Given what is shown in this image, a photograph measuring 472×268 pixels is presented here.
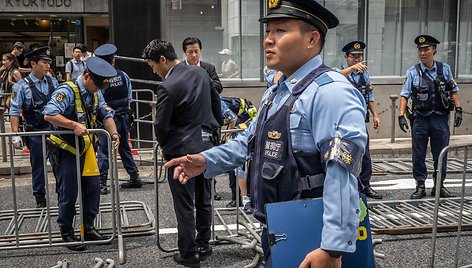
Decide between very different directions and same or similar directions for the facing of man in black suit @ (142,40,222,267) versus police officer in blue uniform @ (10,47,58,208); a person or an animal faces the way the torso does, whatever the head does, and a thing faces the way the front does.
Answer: very different directions

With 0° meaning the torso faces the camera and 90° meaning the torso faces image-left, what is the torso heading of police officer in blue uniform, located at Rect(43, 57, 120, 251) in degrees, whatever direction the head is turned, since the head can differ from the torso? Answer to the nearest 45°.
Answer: approximately 315°

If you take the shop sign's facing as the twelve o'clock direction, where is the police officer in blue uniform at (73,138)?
The police officer in blue uniform is roughly at 12 o'clock from the shop sign.

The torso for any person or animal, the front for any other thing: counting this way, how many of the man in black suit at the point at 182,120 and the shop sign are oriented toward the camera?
1

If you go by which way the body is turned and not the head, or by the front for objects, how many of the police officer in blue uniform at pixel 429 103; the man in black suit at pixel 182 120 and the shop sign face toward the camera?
2

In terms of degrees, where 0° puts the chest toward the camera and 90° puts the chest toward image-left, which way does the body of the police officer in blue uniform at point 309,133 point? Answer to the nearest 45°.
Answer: approximately 45°

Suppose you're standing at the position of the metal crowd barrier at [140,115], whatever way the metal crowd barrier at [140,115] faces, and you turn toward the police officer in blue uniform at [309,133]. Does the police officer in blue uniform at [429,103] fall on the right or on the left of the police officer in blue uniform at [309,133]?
left

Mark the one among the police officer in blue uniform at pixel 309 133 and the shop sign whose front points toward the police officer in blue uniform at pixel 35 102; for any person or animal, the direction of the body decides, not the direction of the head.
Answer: the shop sign

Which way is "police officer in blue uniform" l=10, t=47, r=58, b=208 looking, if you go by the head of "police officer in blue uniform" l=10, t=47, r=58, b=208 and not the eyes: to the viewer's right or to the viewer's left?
to the viewer's right

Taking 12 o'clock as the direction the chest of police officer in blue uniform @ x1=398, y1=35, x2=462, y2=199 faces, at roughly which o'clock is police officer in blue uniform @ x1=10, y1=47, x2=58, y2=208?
police officer in blue uniform @ x1=10, y1=47, x2=58, y2=208 is roughly at 2 o'clock from police officer in blue uniform @ x1=398, y1=35, x2=462, y2=199.

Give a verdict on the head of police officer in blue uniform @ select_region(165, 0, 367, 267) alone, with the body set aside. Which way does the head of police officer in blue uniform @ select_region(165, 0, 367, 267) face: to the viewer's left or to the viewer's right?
to the viewer's left
